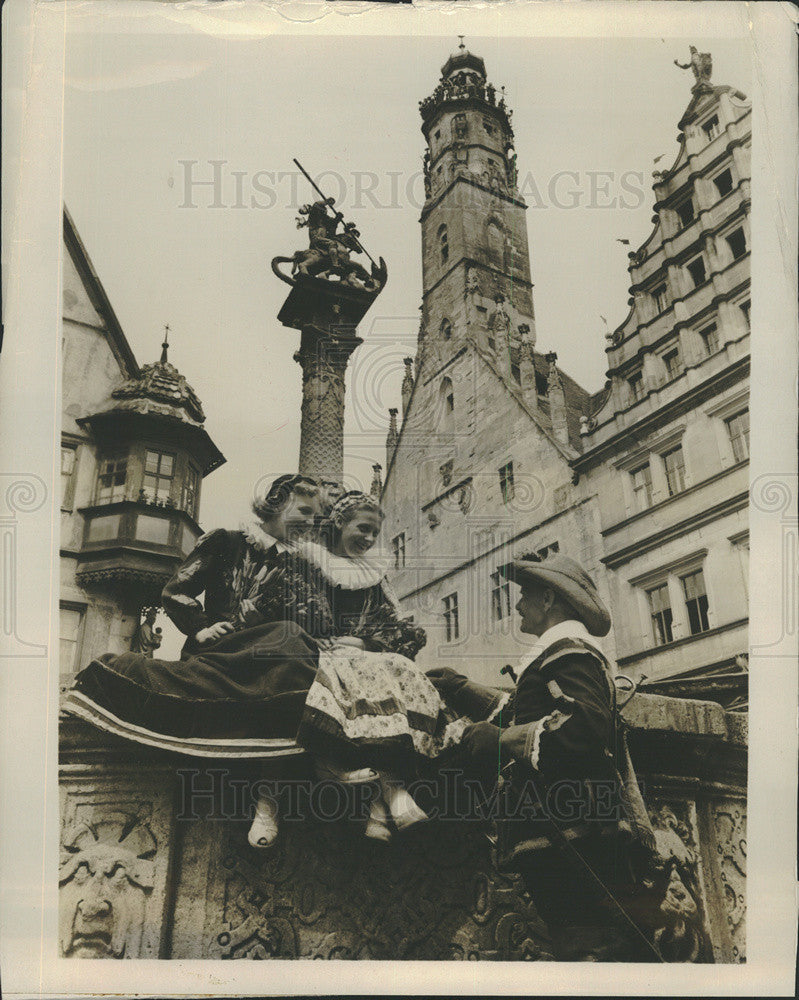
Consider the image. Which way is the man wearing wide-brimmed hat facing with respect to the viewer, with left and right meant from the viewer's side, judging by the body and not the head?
facing to the left of the viewer

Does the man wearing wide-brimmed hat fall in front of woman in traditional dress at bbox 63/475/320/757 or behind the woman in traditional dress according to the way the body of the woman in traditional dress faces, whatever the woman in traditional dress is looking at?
in front

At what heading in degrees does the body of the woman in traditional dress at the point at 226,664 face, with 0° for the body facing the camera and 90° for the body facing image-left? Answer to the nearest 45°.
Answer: approximately 315°

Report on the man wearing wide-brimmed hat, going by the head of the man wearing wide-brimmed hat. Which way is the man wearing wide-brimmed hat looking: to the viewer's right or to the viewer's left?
to the viewer's left
